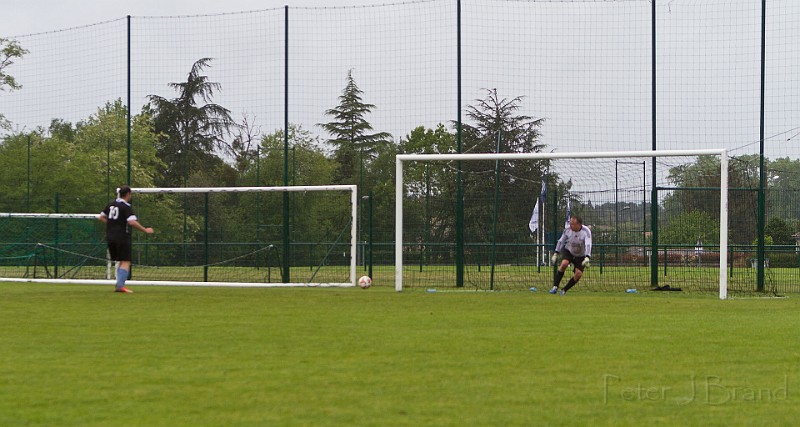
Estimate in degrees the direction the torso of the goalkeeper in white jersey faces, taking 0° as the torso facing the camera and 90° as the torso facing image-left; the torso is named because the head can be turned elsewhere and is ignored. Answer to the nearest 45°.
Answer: approximately 45°

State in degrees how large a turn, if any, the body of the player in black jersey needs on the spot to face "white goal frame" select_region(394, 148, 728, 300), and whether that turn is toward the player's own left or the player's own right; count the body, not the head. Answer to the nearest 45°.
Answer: approximately 45° to the player's own right

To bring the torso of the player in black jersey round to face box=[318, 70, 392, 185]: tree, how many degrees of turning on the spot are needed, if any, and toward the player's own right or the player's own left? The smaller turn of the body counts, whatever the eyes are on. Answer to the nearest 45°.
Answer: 0° — they already face it

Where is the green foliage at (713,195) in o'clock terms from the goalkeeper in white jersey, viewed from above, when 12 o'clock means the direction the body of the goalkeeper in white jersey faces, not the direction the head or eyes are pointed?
The green foliage is roughly at 6 o'clock from the goalkeeper in white jersey.

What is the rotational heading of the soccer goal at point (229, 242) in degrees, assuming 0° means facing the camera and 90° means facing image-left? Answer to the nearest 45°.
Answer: approximately 0°

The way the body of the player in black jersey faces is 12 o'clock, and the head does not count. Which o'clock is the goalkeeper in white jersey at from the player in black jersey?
The goalkeeper in white jersey is roughly at 2 o'clock from the player in black jersey.

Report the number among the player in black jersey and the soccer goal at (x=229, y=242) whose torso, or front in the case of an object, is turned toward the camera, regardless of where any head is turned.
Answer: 1

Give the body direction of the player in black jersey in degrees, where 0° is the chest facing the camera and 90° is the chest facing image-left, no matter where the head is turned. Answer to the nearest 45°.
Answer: approximately 225°
